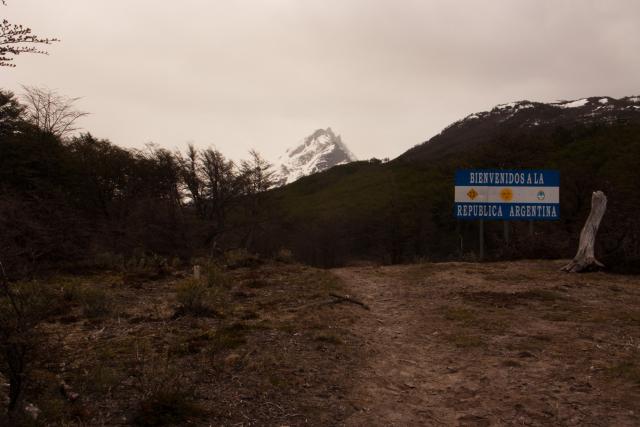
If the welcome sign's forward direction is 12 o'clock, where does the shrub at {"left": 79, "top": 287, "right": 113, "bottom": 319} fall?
The shrub is roughly at 1 o'clock from the welcome sign.

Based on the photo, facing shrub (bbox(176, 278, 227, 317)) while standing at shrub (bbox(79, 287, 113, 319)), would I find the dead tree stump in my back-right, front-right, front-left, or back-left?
front-left

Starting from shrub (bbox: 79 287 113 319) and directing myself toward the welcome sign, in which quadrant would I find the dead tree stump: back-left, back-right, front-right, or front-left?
front-right

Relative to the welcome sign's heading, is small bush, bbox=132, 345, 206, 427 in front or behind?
in front

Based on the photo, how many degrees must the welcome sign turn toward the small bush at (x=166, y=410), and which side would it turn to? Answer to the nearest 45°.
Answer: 0° — it already faces it

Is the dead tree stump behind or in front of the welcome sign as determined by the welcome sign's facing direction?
in front

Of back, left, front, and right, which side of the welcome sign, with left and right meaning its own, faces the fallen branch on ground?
front

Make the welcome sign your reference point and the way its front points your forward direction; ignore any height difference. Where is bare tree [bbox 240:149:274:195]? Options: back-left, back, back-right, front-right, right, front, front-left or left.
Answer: back-right

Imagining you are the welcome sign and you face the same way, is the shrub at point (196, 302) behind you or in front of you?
in front

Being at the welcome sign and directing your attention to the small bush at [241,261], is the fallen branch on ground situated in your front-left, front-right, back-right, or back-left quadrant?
front-left

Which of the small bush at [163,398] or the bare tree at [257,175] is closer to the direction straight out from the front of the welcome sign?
the small bush

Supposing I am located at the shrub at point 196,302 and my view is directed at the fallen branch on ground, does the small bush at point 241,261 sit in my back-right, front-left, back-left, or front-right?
front-left

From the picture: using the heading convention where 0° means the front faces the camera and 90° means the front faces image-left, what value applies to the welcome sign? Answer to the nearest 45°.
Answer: approximately 0°
